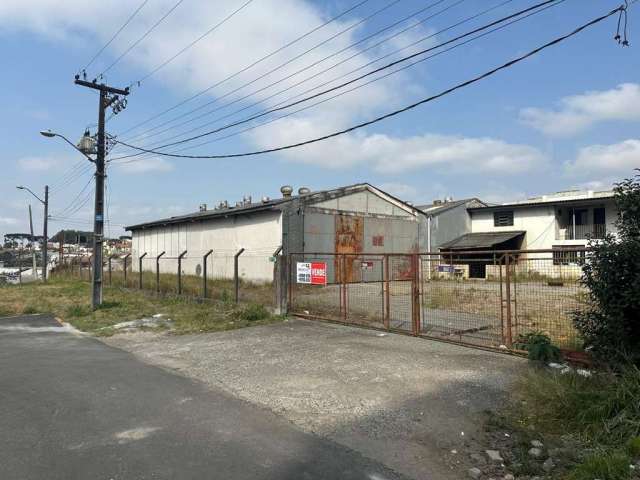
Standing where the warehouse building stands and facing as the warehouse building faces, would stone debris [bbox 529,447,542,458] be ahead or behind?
ahead

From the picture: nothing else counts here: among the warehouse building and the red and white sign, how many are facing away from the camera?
0

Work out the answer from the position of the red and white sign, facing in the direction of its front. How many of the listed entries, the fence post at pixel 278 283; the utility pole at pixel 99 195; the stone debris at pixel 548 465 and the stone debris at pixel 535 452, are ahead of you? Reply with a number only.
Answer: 2

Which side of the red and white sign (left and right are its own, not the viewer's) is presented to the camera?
front

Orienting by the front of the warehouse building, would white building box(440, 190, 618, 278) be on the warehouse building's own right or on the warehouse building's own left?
on the warehouse building's own left

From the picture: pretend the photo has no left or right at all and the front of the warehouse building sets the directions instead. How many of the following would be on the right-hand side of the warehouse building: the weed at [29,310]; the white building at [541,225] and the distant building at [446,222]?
1

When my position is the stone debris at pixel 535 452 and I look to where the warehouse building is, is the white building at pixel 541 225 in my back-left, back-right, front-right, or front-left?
front-right

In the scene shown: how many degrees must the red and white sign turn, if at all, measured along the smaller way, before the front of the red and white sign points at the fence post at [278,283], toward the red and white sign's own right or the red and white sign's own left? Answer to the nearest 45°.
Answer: approximately 135° to the red and white sign's own right

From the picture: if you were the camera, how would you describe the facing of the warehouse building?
facing the viewer and to the right of the viewer

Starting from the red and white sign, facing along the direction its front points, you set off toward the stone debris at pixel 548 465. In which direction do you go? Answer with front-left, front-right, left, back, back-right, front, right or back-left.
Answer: front

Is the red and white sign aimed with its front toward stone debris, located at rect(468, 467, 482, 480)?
yes

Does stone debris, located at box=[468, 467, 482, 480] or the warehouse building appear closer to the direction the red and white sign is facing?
the stone debris

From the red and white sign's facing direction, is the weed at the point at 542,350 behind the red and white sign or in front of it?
in front

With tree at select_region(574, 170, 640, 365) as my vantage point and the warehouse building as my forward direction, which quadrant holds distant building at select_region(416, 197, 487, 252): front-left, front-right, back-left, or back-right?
front-right

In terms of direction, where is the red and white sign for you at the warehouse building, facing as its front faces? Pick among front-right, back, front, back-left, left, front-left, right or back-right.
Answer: front-right

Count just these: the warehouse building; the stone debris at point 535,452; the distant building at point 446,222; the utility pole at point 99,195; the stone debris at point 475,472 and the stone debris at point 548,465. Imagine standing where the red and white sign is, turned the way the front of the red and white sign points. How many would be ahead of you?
3
